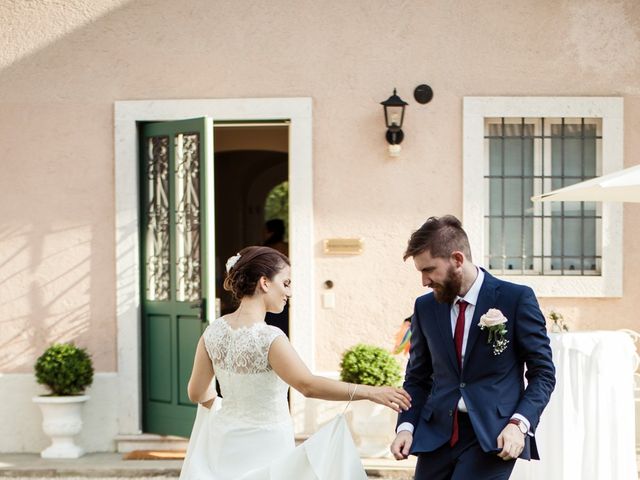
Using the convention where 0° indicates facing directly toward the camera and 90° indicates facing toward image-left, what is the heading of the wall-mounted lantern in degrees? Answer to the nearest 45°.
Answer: approximately 0°

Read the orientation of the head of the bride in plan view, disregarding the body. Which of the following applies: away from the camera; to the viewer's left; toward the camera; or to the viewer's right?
to the viewer's right

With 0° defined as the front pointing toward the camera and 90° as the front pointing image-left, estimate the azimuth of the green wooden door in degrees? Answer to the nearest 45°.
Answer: approximately 45°

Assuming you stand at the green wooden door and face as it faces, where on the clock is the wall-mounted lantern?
The wall-mounted lantern is roughly at 8 o'clock from the green wooden door.

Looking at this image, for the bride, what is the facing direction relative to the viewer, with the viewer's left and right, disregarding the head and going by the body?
facing away from the viewer and to the right of the viewer

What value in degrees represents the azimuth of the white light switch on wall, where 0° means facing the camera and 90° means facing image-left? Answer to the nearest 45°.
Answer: approximately 0°

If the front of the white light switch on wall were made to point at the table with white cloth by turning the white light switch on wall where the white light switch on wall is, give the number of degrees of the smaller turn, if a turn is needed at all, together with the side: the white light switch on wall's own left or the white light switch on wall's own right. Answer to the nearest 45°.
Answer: approximately 45° to the white light switch on wall's own left

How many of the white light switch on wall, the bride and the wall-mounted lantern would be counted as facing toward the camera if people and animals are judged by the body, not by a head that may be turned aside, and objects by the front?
2

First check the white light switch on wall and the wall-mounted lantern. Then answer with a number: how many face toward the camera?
2
